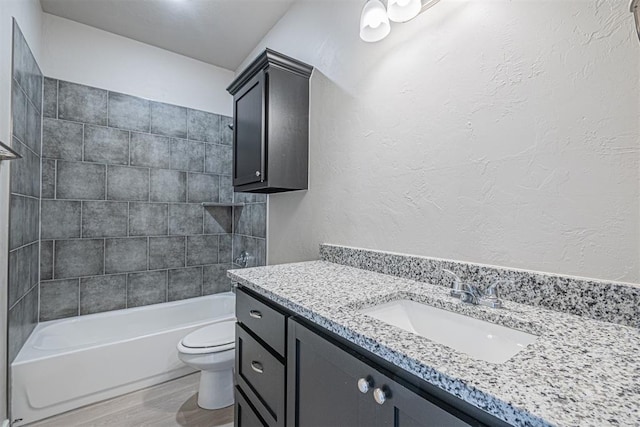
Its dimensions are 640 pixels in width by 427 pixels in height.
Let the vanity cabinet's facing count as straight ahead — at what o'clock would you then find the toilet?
The toilet is roughly at 3 o'clock from the vanity cabinet.

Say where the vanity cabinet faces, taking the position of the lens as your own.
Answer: facing the viewer and to the left of the viewer

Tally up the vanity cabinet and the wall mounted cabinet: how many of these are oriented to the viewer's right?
0

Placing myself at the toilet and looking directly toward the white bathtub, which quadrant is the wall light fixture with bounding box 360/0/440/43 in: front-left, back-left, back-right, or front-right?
back-left

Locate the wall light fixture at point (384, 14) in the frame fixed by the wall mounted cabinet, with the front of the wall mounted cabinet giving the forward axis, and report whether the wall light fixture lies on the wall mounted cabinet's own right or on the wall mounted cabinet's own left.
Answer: on the wall mounted cabinet's own left

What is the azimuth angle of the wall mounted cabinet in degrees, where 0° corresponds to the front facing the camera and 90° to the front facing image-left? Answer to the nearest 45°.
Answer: approximately 45°
